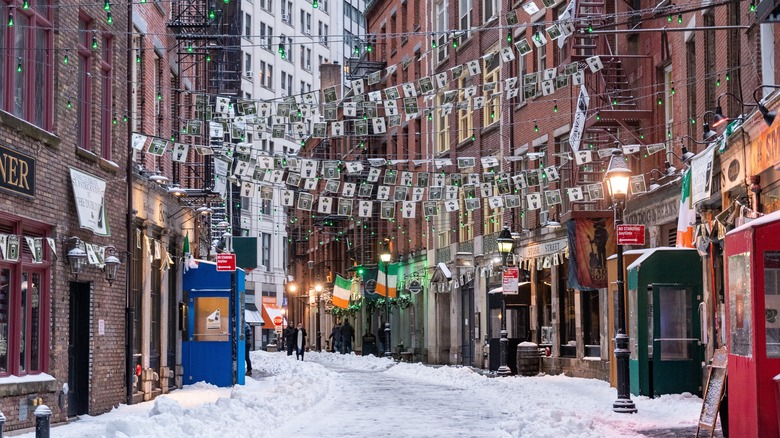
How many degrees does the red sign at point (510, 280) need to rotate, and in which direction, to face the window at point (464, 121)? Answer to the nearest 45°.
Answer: approximately 180°

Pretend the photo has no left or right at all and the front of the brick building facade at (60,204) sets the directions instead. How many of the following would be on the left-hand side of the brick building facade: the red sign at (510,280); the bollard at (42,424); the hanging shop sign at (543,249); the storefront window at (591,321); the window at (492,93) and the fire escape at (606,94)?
5

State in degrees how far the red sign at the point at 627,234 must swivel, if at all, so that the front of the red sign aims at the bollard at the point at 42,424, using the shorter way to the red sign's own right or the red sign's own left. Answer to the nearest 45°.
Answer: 0° — it already faces it

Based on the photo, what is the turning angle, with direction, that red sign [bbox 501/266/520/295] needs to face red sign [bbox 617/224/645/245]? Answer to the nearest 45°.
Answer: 0° — it already faces it

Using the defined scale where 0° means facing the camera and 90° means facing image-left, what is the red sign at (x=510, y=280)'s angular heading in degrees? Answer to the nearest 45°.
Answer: approximately 0°

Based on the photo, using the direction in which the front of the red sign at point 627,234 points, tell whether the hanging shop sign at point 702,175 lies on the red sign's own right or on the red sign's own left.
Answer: on the red sign's own left
